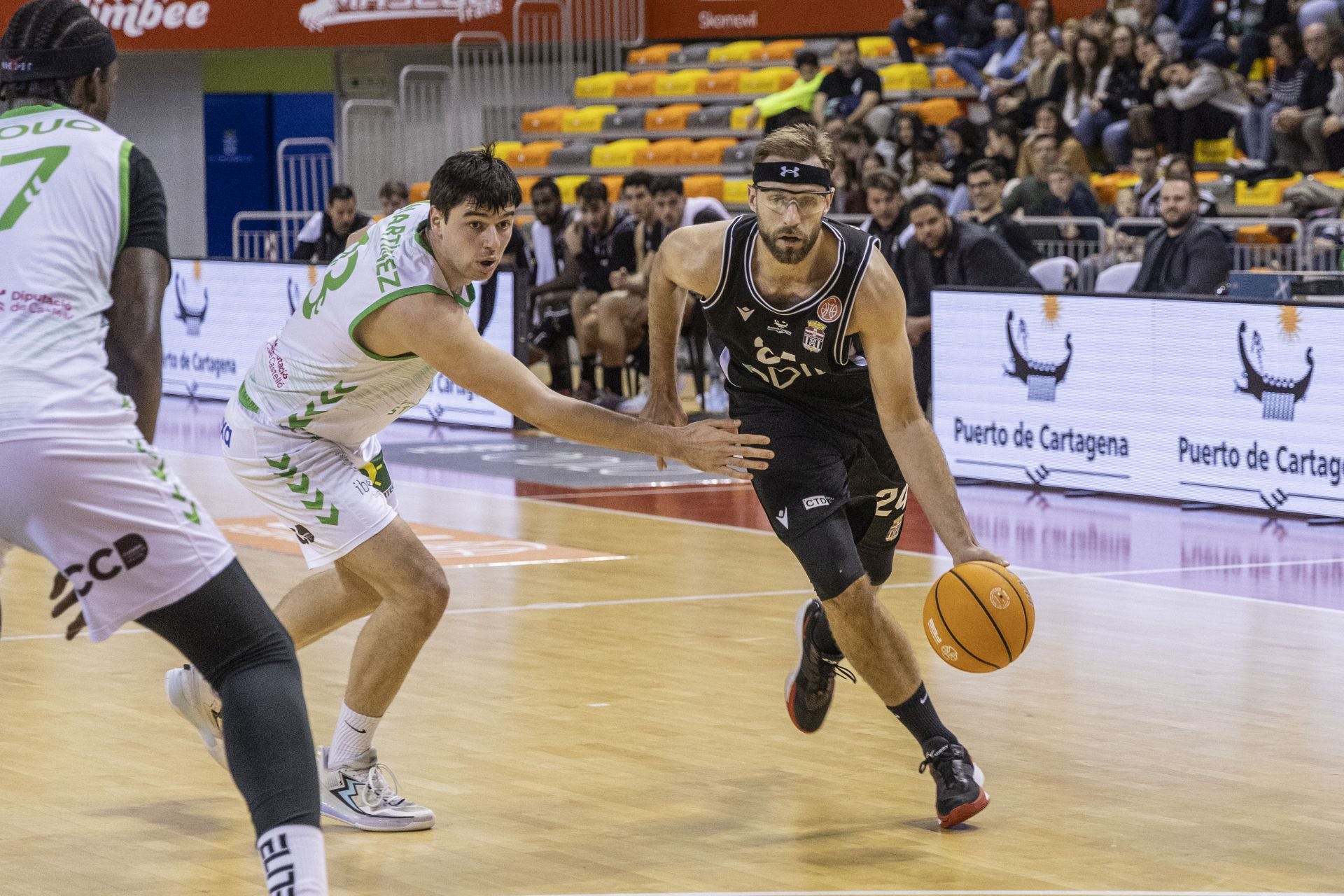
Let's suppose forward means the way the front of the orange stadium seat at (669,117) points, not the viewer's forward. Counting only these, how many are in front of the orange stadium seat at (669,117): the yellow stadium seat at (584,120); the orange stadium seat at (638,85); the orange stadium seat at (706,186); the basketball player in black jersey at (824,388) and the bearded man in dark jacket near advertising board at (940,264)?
3

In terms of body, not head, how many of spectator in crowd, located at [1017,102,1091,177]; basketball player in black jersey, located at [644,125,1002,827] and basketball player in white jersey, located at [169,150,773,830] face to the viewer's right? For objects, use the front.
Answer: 1

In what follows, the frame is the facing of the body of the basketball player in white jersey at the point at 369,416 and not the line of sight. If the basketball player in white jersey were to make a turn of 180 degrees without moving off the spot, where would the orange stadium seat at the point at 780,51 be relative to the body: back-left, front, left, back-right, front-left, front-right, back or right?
right

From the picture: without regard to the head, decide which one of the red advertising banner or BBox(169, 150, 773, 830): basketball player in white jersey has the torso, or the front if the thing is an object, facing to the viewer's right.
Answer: the basketball player in white jersey

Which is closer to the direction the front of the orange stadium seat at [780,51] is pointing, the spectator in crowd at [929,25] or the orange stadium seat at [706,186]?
the orange stadium seat

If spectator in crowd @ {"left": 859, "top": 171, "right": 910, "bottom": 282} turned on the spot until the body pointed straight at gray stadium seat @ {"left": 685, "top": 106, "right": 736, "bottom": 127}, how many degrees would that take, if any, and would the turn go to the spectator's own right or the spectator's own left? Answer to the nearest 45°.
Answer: approximately 135° to the spectator's own right

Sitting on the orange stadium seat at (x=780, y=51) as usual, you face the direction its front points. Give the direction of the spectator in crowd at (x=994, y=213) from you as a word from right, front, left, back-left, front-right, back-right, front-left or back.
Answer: front-left

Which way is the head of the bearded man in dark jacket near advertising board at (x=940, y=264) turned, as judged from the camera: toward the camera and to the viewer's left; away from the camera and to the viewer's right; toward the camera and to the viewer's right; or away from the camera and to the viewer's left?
toward the camera and to the viewer's left

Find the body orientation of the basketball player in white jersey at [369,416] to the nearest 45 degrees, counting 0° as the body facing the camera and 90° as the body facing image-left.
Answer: approximately 270°

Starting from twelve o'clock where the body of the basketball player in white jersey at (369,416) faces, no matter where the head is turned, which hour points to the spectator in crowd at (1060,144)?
The spectator in crowd is roughly at 10 o'clock from the basketball player in white jersey.

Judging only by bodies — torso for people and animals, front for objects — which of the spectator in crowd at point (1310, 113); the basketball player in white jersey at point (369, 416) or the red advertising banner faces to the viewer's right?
the basketball player in white jersey

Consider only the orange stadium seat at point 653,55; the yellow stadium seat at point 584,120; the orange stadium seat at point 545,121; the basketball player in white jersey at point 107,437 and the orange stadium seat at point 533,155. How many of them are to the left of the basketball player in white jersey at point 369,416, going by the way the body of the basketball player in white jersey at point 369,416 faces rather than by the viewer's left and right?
4

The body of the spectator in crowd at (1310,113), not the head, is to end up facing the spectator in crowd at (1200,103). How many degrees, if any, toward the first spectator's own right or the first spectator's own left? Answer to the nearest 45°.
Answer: approximately 90° to the first spectator's own right
